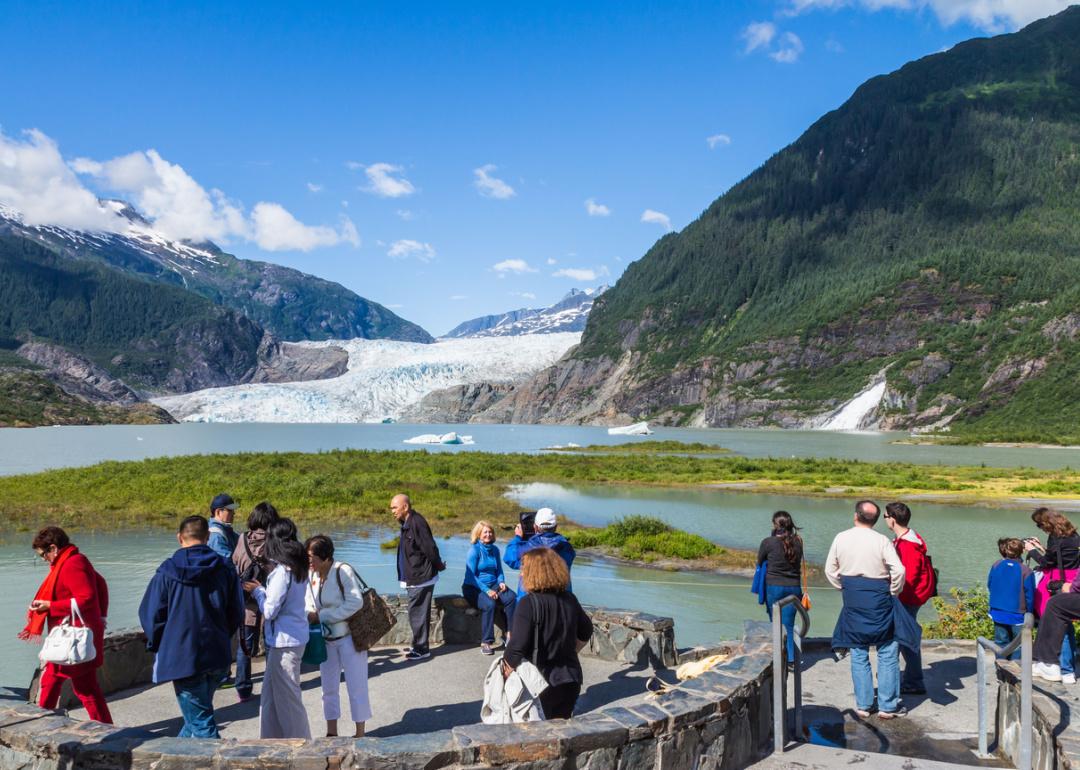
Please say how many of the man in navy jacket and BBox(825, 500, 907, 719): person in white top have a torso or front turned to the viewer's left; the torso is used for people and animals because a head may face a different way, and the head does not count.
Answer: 0

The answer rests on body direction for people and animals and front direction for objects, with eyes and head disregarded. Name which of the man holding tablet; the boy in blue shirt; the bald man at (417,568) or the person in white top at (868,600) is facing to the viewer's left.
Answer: the bald man

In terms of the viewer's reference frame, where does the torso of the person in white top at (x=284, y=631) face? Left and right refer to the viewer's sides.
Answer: facing away from the viewer and to the left of the viewer

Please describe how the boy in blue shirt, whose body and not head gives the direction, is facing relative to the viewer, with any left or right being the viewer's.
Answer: facing away from the viewer

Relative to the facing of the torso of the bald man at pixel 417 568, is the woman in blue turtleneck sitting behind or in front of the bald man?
behind

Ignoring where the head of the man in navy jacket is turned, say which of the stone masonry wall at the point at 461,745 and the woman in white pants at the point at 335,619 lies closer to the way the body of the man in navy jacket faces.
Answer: the woman in white pants

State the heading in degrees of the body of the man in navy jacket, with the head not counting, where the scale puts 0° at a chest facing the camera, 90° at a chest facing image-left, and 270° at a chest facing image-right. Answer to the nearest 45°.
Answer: approximately 180°

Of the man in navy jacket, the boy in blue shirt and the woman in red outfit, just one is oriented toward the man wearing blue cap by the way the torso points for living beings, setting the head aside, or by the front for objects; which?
the man in navy jacket

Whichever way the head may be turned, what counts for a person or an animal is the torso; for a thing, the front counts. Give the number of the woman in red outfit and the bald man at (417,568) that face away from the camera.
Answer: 0

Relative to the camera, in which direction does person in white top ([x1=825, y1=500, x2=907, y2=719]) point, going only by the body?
away from the camera

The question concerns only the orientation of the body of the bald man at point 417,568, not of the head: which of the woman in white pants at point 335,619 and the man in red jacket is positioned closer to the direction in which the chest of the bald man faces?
the woman in white pants

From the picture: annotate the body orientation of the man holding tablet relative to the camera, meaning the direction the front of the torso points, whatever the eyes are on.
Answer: away from the camera

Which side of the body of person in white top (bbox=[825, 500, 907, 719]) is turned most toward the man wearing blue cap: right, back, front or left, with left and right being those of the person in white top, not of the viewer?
left

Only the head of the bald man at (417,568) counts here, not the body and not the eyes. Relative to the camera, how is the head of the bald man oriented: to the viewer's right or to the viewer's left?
to the viewer's left

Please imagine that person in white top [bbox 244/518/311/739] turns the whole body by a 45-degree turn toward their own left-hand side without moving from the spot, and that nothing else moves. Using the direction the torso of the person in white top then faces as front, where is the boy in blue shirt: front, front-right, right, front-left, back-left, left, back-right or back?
back

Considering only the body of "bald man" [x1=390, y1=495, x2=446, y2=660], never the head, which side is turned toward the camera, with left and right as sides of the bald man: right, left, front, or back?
left

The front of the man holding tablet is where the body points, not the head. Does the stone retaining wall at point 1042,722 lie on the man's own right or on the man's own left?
on the man's own right
